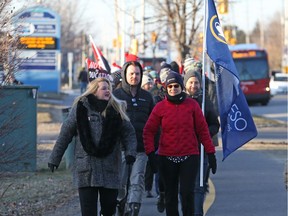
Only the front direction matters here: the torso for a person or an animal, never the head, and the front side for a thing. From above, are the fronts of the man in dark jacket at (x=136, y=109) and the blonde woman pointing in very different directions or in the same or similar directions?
same or similar directions

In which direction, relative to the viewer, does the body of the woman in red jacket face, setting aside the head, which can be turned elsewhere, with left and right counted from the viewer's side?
facing the viewer

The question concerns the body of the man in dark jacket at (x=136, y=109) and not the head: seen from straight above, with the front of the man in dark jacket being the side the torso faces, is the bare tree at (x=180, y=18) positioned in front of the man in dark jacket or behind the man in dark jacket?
behind

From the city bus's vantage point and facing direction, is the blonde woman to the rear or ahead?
ahead

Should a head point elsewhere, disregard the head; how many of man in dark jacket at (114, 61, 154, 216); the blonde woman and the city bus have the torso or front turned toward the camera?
3

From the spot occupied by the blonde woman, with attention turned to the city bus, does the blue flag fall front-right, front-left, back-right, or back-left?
front-right

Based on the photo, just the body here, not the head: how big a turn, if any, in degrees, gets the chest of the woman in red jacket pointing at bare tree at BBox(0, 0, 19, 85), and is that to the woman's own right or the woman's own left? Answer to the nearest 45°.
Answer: approximately 90° to the woman's own right

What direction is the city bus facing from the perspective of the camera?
toward the camera

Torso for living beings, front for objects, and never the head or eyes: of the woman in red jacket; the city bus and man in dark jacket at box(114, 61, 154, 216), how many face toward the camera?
3

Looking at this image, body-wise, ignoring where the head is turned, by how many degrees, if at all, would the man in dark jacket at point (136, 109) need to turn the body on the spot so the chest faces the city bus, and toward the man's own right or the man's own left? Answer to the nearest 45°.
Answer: approximately 180°

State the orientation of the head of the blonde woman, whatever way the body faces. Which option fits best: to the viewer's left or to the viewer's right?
to the viewer's right
